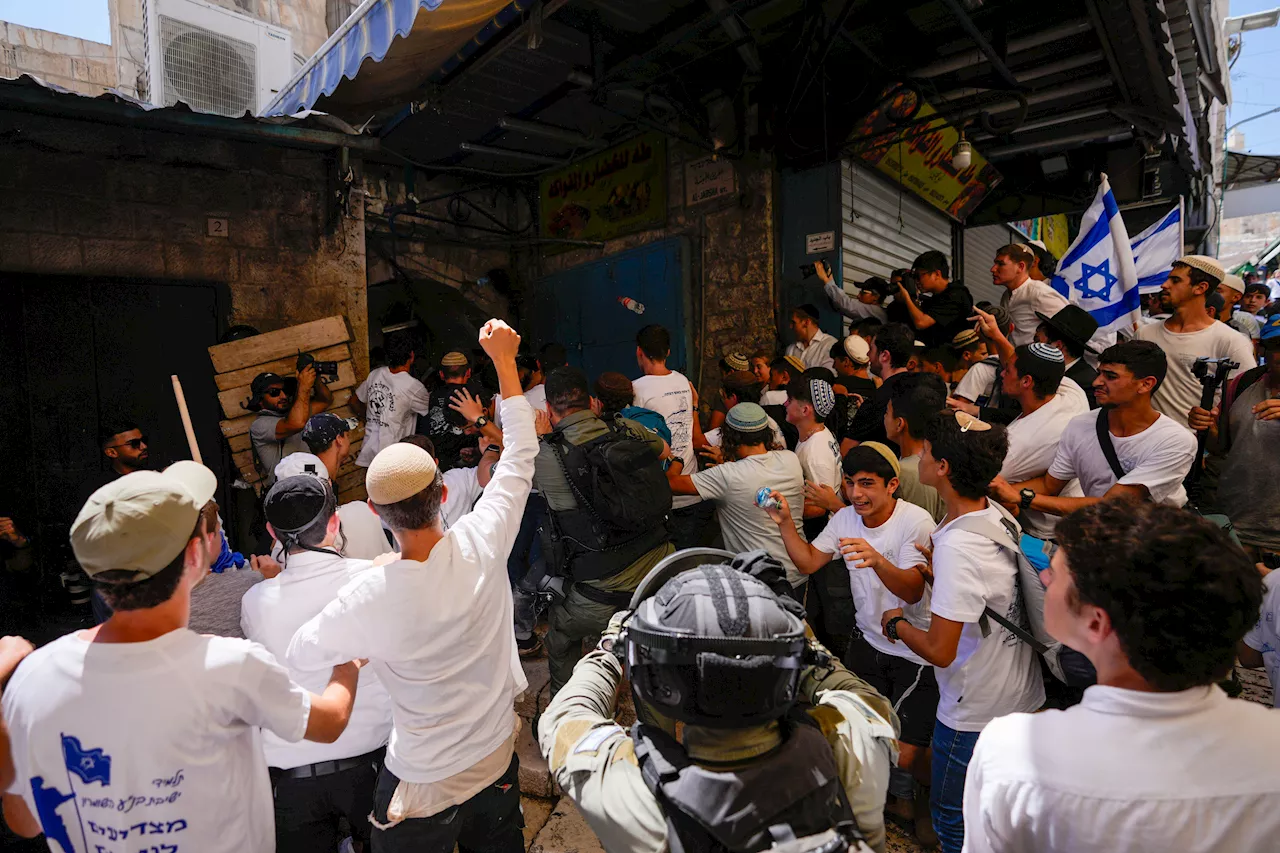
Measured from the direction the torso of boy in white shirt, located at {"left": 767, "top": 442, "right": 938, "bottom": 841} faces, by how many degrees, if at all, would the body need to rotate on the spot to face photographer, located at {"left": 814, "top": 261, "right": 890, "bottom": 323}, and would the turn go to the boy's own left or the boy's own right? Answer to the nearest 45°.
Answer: approximately 135° to the boy's own right

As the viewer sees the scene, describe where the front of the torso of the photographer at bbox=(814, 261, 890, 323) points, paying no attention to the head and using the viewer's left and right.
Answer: facing to the left of the viewer

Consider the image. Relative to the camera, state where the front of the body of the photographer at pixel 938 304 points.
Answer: to the viewer's left

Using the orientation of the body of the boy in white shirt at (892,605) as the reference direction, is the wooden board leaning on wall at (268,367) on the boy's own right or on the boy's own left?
on the boy's own right

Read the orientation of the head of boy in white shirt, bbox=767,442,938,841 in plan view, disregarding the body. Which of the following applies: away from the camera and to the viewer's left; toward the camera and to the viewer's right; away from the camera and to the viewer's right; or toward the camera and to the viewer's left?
toward the camera and to the viewer's left

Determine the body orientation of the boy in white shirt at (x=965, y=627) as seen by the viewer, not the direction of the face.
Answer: to the viewer's left

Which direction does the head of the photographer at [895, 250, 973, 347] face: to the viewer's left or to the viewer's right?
to the viewer's left

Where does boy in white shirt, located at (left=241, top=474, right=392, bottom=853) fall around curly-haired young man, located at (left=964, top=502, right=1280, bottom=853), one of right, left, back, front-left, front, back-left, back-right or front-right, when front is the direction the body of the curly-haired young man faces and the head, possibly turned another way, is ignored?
front-left

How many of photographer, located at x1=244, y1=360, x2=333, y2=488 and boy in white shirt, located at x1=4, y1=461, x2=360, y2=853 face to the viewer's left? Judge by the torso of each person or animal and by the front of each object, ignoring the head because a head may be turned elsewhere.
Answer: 0

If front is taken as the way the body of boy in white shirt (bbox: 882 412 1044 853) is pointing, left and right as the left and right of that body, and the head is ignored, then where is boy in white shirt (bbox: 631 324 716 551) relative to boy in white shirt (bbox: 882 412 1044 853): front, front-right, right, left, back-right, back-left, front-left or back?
front-right

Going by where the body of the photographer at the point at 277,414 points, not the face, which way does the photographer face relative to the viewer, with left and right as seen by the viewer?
facing the viewer and to the right of the viewer

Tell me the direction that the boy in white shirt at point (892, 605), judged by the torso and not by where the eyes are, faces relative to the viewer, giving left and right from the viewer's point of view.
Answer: facing the viewer and to the left of the viewer

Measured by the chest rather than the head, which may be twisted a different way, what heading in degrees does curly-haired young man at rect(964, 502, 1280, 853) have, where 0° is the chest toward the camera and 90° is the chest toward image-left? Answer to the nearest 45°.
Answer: approximately 135°

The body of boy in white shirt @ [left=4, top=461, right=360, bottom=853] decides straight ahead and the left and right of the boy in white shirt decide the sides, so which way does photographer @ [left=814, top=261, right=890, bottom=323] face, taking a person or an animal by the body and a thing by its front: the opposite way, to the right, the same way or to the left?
to the left

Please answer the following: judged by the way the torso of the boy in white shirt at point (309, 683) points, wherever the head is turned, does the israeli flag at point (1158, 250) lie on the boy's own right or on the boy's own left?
on the boy's own right
